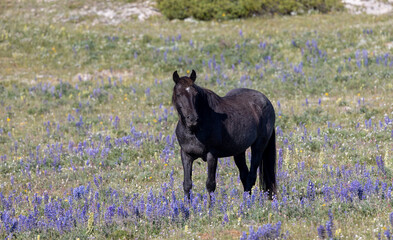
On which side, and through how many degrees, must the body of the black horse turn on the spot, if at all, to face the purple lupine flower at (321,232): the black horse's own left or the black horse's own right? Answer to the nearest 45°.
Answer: approximately 90° to the black horse's own left

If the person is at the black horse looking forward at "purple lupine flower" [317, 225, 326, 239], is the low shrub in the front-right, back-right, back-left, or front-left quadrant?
back-left

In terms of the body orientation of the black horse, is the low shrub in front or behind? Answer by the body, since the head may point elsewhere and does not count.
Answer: behind

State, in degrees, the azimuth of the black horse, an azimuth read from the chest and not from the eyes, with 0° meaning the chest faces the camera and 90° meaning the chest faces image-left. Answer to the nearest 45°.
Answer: approximately 45°

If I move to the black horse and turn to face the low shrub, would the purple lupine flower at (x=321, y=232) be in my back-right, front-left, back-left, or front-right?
back-right
